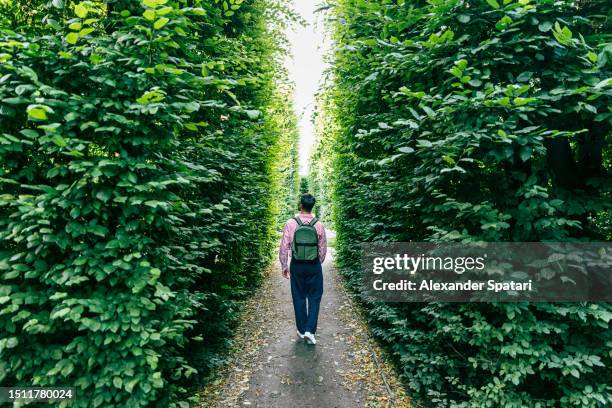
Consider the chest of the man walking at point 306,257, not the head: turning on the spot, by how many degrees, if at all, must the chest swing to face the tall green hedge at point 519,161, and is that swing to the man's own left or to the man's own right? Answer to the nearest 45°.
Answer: approximately 135° to the man's own right

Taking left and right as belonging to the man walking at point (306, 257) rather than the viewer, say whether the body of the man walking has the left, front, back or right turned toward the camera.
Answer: back

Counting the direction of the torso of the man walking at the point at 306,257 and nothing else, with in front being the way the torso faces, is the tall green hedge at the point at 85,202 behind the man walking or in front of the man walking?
behind
